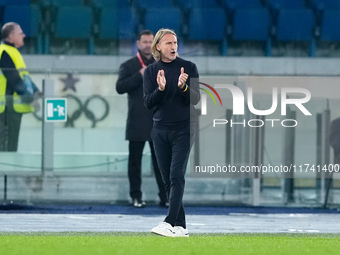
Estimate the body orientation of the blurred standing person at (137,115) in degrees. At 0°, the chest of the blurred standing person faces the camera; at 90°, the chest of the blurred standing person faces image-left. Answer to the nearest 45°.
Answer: approximately 315°

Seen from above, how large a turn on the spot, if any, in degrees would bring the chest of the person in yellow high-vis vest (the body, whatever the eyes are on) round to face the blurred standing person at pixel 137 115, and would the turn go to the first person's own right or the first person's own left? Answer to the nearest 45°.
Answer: approximately 45° to the first person's own right

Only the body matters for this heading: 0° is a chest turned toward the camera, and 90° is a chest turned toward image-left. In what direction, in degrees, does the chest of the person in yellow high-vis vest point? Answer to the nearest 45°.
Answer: approximately 270°

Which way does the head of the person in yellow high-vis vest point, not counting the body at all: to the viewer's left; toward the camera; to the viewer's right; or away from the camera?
to the viewer's right
